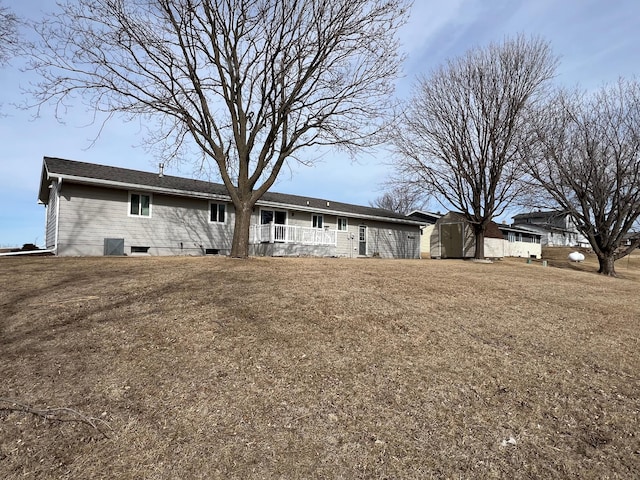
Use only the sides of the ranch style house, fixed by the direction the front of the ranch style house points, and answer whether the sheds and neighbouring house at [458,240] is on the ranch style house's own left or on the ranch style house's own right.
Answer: on the ranch style house's own right

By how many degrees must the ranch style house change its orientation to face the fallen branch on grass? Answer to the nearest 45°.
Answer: approximately 135° to its left

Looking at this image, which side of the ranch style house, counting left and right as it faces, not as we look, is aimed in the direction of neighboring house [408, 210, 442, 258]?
right

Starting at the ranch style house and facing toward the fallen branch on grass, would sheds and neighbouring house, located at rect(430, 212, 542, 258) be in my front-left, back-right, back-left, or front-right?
back-left

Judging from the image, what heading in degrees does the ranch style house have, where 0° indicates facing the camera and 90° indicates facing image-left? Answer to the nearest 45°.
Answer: approximately 135°

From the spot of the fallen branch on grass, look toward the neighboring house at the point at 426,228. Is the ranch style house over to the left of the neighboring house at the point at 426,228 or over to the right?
left
